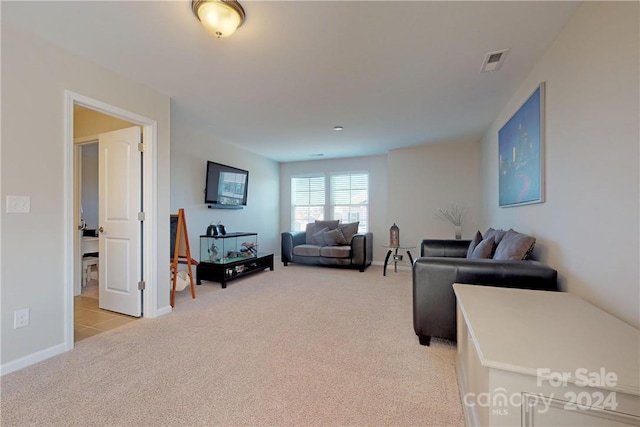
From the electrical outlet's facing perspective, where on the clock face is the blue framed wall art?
The blue framed wall art is roughly at 12 o'clock from the electrical outlet.

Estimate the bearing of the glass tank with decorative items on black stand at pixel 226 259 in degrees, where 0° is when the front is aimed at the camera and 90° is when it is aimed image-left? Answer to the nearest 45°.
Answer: approximately 315°

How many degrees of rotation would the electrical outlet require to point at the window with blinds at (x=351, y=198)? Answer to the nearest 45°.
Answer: approximately 45° to its left

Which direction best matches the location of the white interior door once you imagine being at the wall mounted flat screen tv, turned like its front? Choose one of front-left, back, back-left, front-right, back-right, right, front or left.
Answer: right

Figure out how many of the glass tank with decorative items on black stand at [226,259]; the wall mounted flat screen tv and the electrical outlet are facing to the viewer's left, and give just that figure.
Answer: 0

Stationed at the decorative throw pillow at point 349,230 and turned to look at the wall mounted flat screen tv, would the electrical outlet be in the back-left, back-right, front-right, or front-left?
front-left

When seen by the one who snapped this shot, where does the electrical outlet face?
facing the viewer and to the right of the viewer

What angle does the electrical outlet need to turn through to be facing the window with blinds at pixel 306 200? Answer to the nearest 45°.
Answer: approximately 45° to its left

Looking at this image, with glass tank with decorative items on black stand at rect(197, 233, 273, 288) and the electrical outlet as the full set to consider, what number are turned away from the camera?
0

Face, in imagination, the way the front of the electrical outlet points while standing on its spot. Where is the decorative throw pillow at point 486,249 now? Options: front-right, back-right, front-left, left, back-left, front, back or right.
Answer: front

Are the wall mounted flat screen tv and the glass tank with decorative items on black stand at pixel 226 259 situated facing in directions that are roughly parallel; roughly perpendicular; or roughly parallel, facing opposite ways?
roughly parallel

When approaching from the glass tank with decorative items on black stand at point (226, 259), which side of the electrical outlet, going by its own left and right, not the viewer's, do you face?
left

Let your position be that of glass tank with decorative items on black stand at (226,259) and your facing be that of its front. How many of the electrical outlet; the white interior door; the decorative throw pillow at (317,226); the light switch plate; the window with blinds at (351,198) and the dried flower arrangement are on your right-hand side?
3

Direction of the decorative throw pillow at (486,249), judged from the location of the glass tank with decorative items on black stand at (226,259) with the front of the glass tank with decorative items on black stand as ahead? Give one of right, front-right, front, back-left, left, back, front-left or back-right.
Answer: front

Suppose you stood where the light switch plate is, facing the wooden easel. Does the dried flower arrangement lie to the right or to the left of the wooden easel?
right

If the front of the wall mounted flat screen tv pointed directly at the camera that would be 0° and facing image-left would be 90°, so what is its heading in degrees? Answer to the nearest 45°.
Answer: approximately 315°

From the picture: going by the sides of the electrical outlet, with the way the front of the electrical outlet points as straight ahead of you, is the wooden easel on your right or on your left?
on your left

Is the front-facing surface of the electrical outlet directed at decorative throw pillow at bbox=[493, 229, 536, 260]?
yes

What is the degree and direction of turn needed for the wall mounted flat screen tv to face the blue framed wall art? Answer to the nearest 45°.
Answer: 0° — it already faces it

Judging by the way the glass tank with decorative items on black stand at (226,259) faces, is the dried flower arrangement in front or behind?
in front

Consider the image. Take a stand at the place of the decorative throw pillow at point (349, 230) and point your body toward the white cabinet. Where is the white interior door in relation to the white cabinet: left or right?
right

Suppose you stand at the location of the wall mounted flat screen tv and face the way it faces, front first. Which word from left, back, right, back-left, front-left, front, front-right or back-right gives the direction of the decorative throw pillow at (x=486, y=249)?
front
